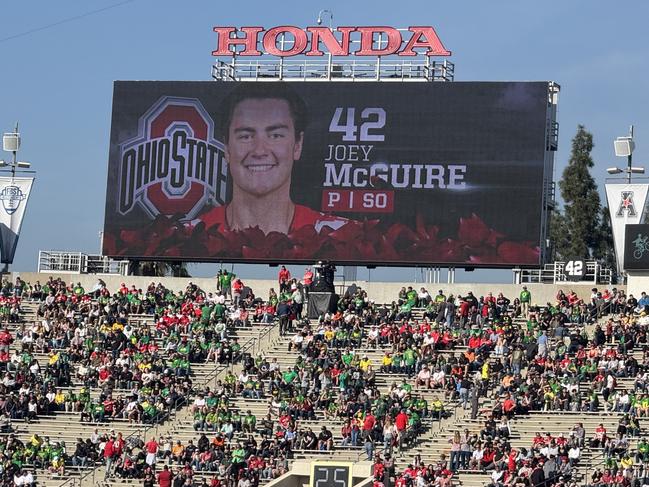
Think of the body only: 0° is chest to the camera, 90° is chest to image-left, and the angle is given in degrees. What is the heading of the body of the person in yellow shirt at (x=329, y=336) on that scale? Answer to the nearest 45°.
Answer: approximately 0°

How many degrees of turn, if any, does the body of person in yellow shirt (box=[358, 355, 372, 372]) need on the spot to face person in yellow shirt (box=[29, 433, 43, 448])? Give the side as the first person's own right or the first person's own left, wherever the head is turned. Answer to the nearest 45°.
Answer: approximately 90° to the first person's own right

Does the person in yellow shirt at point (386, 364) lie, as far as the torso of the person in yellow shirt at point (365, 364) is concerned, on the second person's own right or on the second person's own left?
on the second person's own left

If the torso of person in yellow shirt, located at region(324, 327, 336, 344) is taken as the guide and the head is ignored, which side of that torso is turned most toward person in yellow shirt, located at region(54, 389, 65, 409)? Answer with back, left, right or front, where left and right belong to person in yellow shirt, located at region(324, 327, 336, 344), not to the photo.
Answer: right

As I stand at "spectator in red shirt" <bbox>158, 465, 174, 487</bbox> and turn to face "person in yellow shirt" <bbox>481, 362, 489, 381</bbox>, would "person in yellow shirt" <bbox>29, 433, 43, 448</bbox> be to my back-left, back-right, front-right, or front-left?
back-left

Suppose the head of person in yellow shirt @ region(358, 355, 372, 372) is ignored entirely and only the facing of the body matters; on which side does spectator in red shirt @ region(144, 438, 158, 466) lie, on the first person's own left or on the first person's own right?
on the first person's own right

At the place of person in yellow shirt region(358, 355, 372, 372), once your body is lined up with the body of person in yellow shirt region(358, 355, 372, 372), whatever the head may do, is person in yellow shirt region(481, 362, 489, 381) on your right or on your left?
on your left
